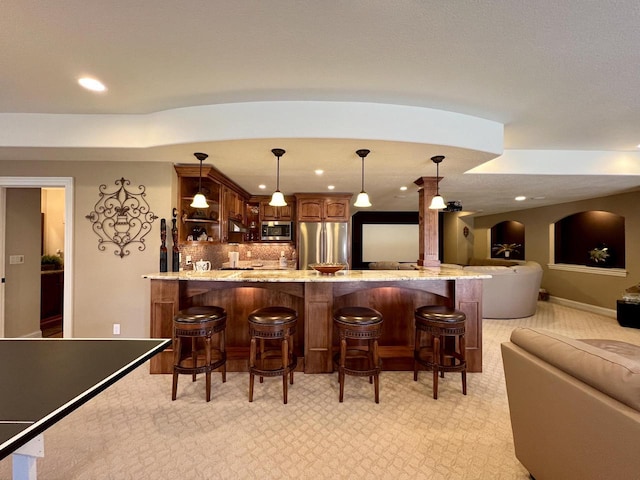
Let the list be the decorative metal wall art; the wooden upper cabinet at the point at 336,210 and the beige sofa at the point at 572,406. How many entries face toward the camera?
2

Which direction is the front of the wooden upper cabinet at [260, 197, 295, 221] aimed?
toward the camera

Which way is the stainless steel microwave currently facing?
toward the camera

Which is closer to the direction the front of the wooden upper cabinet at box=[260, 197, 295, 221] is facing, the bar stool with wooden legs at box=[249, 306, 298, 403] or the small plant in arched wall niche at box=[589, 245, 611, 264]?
the bar stool with wooden legs

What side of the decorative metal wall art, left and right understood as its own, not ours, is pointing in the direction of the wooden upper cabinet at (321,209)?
left

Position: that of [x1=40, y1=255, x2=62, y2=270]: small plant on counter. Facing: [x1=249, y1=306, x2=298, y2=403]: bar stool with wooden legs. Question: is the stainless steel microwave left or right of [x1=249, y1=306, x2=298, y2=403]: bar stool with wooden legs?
left

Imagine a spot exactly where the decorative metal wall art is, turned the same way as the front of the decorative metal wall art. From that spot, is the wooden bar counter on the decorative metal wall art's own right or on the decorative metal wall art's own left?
on the decorative metal wall art's own left

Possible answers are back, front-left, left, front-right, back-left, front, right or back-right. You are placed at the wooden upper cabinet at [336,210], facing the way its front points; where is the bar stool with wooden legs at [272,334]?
front

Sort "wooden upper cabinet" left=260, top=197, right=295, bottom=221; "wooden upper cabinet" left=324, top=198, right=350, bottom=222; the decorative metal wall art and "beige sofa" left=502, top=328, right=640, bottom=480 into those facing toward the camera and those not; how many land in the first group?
3

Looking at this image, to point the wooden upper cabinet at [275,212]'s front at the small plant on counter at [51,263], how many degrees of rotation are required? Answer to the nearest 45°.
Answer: approximately 90° to its right

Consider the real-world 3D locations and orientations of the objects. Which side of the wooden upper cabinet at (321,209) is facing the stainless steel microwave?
right

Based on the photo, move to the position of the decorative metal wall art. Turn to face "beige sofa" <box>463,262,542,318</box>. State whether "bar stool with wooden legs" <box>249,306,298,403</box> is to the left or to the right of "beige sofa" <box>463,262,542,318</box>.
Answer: right
